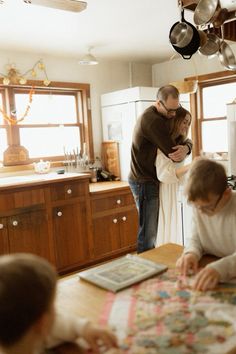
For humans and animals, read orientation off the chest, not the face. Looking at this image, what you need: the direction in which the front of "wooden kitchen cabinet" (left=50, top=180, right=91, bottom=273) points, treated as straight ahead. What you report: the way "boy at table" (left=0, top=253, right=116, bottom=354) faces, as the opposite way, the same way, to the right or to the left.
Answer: to the left

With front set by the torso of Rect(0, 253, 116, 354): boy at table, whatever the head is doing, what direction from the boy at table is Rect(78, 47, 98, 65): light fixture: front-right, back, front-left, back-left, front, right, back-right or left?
front-left

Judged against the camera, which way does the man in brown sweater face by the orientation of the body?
to the viewer's right

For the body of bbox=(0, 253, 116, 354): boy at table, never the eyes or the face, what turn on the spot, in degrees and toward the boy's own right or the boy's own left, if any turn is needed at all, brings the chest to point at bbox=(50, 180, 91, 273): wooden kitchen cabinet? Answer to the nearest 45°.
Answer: approximately 45° to the boy's own left

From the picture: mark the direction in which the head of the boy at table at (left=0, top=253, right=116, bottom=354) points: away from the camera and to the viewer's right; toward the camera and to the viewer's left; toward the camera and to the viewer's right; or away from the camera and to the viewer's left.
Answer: away from the camera and to the viewer's right

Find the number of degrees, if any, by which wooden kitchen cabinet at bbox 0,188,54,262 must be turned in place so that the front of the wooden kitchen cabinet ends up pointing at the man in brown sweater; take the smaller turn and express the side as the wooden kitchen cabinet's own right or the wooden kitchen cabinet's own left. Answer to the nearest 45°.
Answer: approximately 90° to the wooden kitchen cabinet's own left

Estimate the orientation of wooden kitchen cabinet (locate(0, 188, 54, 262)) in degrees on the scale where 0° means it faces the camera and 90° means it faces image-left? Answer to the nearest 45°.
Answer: approximately 315°
